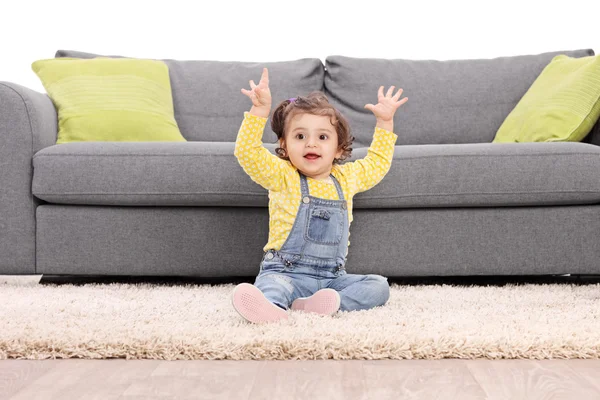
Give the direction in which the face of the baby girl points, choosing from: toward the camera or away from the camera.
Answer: toward the camera

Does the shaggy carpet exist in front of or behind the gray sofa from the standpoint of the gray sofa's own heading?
in front

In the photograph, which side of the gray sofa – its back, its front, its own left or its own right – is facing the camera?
front

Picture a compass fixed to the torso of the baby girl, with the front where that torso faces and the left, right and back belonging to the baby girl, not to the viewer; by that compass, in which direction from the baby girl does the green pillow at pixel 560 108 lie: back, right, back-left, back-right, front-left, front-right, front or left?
back-left

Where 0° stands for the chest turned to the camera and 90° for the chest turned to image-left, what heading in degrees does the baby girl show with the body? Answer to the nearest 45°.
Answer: approximately 0°

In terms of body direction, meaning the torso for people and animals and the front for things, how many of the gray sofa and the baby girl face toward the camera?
2

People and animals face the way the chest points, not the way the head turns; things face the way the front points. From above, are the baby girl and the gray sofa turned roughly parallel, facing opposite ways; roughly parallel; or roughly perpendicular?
roughly parallel
